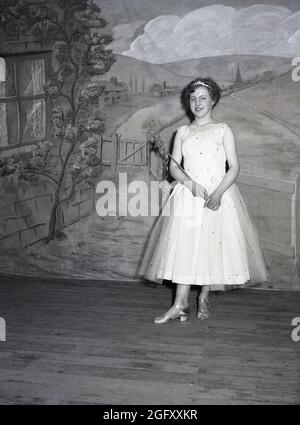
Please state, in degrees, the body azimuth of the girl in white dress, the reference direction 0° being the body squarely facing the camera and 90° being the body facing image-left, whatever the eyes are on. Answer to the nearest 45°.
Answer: approximately 0°
